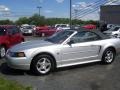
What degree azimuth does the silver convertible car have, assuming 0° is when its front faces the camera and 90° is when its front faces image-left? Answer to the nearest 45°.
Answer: approximately 45°

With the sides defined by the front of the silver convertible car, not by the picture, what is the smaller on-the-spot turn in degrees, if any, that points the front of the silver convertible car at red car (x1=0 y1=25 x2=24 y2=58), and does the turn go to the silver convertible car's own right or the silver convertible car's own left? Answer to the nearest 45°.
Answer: approximately 90° to the silver convertible car's own right
